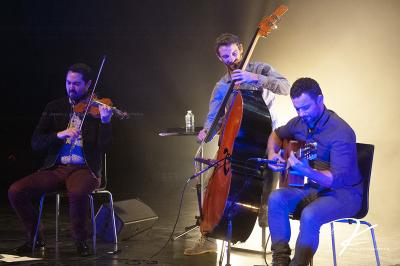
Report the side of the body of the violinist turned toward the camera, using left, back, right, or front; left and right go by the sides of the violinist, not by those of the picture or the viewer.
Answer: front

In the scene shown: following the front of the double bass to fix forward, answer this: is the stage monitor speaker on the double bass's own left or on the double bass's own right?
on the double bass's own right

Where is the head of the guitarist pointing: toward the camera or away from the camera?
toward the camera

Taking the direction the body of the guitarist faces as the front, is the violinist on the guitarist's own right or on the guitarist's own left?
on the guitarist's own right

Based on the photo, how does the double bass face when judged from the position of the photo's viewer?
facing to the left of the viewer

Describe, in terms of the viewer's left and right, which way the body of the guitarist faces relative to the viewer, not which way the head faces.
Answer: facing the viewer and to the left of the viewer

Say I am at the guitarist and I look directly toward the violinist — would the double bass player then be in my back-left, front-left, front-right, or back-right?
front-right

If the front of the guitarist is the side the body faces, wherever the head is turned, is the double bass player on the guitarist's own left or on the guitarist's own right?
on the guitarist's own right

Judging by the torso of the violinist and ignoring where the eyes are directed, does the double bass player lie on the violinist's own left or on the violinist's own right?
on the violinist's own left
